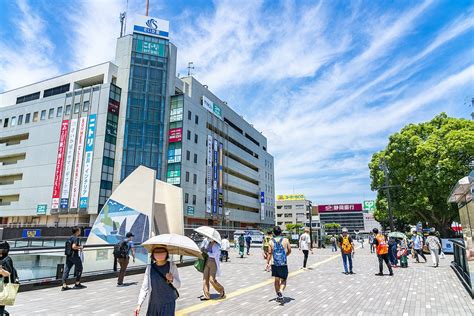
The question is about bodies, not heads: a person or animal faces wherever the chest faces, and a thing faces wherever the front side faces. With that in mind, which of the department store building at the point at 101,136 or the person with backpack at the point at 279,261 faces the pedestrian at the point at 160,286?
the department store building

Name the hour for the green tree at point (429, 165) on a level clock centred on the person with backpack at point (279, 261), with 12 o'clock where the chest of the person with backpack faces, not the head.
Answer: The green tree is roughly at 1 o'clock from the person with backpack.

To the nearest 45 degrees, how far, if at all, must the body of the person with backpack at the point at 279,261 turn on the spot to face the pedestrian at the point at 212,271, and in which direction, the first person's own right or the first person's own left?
approximately 90° to the first person's own left

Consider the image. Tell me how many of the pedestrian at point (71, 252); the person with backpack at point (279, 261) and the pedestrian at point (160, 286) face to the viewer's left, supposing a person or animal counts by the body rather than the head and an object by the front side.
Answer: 0

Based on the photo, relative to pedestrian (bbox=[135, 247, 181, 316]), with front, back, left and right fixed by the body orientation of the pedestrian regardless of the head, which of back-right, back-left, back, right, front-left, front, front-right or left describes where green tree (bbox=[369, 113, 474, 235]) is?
back-left

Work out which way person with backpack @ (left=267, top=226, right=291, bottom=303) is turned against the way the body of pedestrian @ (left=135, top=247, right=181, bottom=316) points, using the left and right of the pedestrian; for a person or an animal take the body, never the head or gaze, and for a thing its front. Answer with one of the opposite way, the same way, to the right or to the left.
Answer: the opposite way

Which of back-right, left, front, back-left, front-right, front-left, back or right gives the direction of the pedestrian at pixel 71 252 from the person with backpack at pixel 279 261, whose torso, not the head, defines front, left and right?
left

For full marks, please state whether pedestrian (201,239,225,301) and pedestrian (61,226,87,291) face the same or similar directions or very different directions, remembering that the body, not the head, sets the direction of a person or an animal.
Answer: very different directions

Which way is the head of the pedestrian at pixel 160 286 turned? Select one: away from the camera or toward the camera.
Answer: toward the camera

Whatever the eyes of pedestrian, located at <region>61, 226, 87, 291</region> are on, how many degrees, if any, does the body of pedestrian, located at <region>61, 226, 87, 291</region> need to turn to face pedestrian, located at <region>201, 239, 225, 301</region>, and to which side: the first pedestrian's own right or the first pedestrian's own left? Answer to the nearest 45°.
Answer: approximately 45° to the first pedestrian's own right

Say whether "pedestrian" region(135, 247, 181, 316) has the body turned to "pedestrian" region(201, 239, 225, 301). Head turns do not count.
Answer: no
